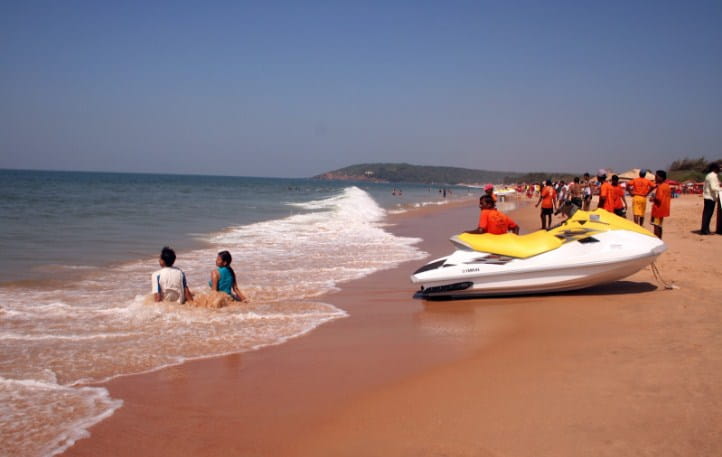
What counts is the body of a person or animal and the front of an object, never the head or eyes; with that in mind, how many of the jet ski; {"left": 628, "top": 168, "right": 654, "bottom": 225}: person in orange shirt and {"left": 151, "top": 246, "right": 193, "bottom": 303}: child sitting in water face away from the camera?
2

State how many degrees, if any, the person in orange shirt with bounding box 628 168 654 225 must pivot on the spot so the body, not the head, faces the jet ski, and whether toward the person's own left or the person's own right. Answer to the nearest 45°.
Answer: approximately 180°

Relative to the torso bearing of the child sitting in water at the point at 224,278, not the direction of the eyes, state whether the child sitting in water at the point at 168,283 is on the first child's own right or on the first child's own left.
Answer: on the first child's own left

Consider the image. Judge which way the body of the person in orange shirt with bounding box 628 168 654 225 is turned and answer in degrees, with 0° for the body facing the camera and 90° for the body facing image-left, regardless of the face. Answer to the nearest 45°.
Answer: approximately 180°

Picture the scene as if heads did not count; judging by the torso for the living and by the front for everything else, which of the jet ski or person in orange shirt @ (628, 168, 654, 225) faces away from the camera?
the person in orange shirt

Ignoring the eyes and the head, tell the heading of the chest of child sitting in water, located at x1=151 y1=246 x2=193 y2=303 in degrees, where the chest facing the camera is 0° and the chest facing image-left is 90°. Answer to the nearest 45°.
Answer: approximately 180°

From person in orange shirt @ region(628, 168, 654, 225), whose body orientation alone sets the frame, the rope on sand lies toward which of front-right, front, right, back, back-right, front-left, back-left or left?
back

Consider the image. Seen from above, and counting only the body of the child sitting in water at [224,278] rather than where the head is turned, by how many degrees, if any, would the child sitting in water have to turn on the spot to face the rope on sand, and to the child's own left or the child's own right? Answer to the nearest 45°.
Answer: approximately 135° to the child's own right
